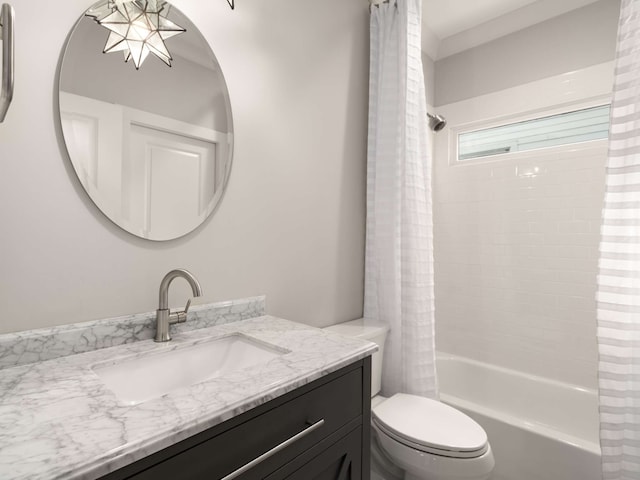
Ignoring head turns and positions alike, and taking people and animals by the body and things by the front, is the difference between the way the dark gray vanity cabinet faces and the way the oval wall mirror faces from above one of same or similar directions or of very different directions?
same or similar directions

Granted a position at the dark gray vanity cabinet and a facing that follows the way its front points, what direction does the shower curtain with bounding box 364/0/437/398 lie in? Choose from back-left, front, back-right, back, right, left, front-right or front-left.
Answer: left

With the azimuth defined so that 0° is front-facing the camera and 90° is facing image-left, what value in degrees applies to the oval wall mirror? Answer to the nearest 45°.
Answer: approximately 315°

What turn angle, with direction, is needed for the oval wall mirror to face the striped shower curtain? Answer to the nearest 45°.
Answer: approximately 45° to its left

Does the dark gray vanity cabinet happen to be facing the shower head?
no

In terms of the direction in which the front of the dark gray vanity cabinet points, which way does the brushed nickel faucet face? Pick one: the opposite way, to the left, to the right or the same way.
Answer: the same way

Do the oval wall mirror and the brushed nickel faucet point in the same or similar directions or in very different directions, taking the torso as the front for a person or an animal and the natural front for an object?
same or similar directions

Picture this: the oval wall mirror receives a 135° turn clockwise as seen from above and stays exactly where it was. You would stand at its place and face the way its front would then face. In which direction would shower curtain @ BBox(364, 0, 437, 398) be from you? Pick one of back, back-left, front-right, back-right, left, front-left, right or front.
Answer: back

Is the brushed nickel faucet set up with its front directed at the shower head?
no

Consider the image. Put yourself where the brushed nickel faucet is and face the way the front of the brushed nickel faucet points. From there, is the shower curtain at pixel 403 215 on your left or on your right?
on your left

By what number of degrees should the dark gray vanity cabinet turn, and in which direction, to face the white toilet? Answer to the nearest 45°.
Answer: approximately 90° to its left

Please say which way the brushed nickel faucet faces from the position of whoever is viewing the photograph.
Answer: facing the viewer and to the right of the viewer

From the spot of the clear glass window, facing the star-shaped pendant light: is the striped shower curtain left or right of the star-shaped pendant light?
left

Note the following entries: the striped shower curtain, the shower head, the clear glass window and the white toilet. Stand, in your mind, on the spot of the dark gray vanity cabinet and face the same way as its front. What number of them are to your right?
0

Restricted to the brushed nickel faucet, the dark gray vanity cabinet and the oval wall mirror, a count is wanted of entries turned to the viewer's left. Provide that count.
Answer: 0

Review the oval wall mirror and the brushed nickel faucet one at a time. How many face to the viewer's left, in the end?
0

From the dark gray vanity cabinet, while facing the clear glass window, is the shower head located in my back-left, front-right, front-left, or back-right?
front-left
